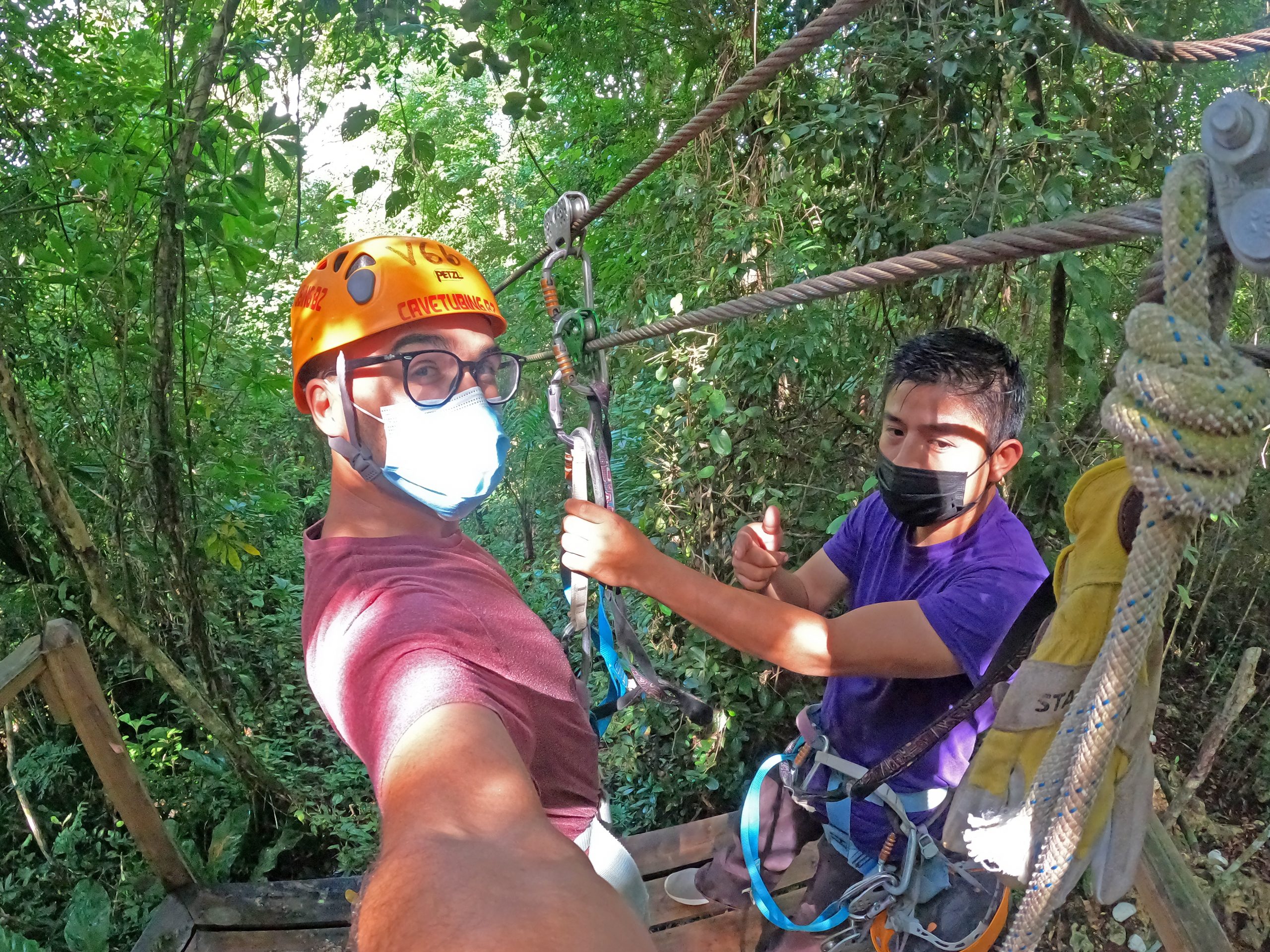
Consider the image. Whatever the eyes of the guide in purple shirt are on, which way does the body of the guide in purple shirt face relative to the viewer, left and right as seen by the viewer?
facing the viewer and to the left of the viewer

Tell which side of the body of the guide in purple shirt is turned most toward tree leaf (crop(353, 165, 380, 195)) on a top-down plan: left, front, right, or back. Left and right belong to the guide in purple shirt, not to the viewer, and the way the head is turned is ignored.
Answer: right

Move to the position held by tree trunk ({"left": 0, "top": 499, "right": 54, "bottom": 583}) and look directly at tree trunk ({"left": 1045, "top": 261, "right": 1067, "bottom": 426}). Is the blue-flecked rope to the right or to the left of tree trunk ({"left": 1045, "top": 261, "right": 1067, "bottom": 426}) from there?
right

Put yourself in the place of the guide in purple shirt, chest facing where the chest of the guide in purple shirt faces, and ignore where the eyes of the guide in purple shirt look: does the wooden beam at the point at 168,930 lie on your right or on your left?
on your right
